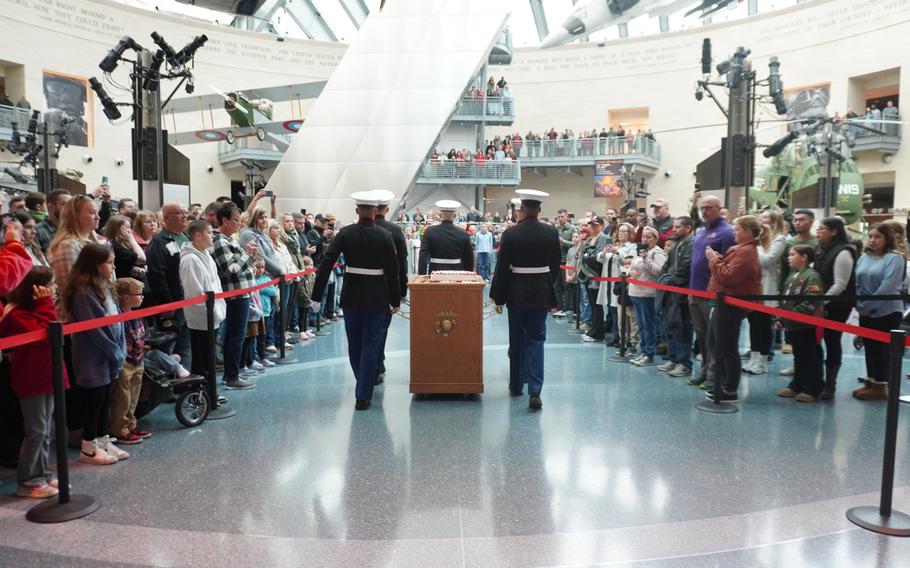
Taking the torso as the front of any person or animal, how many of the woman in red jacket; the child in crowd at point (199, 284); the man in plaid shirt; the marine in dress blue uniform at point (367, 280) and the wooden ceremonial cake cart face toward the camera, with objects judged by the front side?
1

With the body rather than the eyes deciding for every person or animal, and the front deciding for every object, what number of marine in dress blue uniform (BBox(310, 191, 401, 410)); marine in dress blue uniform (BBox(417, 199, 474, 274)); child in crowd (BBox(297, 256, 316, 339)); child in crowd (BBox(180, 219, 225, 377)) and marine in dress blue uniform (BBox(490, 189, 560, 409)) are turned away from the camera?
3

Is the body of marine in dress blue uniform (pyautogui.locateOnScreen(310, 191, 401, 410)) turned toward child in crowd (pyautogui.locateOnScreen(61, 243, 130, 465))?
no

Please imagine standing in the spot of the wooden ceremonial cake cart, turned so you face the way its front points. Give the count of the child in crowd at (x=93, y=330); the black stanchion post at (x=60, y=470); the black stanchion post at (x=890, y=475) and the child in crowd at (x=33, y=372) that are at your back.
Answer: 0

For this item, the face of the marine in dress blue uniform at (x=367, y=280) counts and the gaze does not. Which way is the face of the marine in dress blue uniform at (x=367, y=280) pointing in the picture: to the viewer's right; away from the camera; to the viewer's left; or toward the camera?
away from the camera

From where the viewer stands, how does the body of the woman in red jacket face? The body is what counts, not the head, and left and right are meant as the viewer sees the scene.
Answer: facing to the left of the viewer

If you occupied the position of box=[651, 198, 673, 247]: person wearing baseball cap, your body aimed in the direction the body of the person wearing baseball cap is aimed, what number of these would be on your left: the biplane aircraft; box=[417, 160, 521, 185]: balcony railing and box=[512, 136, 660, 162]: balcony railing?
0

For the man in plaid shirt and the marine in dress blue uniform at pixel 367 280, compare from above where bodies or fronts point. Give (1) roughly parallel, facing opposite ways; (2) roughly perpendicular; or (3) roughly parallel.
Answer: roughly perpendicular

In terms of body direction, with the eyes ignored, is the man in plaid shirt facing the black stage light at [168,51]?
no

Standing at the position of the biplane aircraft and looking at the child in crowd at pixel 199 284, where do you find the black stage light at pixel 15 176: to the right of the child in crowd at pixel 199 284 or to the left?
right

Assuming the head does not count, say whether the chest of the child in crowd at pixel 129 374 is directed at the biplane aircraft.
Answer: no

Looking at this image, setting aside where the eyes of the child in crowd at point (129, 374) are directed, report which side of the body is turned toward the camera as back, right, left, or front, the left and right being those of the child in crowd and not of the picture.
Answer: right

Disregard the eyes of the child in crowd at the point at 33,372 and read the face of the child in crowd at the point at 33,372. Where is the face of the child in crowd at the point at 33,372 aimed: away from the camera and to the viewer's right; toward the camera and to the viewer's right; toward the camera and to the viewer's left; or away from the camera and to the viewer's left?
away from the camera and to the viewer's right
